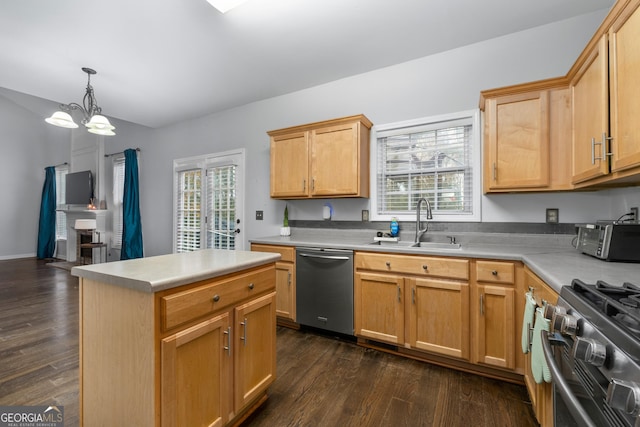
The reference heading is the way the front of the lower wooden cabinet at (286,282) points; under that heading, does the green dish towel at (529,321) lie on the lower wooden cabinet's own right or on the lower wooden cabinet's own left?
on the lower wooden cabinet's own left

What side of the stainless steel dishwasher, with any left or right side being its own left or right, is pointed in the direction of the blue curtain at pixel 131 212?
right

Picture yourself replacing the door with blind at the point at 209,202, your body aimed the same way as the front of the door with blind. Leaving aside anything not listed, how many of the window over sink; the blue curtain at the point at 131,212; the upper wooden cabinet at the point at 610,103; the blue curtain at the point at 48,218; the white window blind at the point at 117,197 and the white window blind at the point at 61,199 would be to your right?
4

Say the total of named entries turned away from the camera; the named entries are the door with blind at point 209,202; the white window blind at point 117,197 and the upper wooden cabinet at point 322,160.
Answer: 0

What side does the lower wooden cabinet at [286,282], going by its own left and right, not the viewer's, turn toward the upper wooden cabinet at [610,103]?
left

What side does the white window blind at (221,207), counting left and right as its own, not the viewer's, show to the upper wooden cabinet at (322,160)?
left

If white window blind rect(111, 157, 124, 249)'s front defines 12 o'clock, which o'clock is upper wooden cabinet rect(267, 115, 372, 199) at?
The upper wooden cabinet is roughly at 10 o'clock from the white window blind.

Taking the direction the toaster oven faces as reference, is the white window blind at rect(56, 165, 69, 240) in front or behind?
in front

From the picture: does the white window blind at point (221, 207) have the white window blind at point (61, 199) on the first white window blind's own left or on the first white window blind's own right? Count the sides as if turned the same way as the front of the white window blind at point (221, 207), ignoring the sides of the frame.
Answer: on the first white window blind's own right

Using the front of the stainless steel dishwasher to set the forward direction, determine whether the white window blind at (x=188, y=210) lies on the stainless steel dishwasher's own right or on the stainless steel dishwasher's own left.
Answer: on the stainless steel dishwasher's own right

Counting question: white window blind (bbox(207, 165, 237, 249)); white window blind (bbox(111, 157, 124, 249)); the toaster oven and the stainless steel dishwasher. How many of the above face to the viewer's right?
0

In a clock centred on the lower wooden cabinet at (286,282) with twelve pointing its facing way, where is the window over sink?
The window over sink is roughly at 8 o'clock from the lower wooden cabinet.

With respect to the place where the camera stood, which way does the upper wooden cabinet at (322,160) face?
facing the viewer and to the left of the viewer

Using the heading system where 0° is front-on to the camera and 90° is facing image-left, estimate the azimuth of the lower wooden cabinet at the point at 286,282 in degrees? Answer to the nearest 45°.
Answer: approximately 45°
